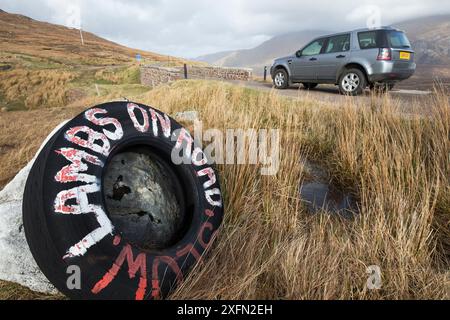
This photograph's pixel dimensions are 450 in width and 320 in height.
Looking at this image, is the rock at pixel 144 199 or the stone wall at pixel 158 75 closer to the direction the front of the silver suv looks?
the stone wall

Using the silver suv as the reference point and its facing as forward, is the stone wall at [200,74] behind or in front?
in front

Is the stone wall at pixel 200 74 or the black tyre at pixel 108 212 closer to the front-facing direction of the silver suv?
the stone wall

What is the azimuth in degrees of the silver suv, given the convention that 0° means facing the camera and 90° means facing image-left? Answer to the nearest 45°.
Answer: approximately 135°

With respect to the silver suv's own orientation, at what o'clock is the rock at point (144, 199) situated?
The rock is roughly at 8 o'clock from the silver suv.

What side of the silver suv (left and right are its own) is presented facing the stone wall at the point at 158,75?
front

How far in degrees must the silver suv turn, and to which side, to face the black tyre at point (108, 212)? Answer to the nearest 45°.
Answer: approximately 135° to its left

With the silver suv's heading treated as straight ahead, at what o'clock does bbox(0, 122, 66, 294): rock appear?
The rock is roughly at 8 o'clock from the silver suv.

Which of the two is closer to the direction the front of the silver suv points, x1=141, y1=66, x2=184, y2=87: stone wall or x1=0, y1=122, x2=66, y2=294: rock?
the stone wall
